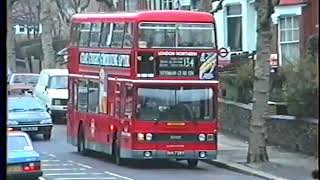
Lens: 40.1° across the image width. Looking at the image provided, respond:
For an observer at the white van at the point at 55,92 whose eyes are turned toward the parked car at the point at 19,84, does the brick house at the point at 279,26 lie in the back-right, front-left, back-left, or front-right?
back-right

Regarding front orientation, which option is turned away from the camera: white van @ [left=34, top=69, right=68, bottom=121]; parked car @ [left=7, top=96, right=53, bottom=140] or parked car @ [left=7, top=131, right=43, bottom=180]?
parked car @ [left=7, top=131, right=43, bottom=180]

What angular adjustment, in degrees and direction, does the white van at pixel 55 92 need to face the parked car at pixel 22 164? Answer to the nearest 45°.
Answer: approximately 45° to its right

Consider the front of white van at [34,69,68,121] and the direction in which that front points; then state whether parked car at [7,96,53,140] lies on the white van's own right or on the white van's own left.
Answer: on the white van's own right

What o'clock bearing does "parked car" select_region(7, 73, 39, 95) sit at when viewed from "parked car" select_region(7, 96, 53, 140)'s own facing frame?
"parked car" select_region(7, 73, 39, 95) is roughly at 6 o'clock from "parked car" select_region(7, 96, 53, 140).

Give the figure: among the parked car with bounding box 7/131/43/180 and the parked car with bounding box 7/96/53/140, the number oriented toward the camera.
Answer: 1

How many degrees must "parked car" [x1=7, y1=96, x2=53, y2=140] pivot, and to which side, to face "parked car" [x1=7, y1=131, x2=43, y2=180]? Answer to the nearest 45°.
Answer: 0° — it already faces it

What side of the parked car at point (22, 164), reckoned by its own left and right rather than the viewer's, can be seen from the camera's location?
back

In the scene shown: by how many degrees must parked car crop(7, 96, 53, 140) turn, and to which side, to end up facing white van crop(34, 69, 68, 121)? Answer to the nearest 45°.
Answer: approximately 180°

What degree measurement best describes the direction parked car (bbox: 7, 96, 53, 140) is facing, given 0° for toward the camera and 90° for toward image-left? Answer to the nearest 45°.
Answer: approximately 0°
